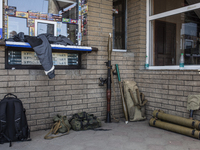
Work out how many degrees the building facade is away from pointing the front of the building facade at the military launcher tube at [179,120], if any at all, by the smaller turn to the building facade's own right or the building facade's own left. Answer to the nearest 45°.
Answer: approximately 45° to the building facade's own left

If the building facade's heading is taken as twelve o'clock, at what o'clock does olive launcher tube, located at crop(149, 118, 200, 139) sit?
The olive launcher tube is roughly at 10 o'clock from the building facade.

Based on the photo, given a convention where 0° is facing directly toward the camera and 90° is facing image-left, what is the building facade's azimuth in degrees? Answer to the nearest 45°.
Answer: approximately 0°
